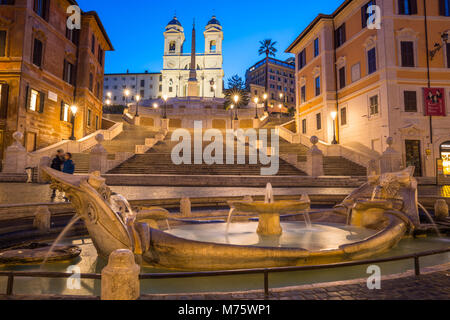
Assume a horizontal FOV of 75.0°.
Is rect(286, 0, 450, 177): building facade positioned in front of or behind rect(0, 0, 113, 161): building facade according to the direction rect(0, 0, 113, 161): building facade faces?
in front

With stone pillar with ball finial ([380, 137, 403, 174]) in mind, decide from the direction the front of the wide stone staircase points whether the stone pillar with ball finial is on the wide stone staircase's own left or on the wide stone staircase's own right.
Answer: on the wide stone staircase's own left

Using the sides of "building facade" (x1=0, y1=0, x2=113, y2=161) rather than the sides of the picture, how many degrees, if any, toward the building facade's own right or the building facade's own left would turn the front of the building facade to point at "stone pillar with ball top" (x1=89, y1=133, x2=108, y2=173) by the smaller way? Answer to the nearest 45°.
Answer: approximately 45° to the building facade's own right

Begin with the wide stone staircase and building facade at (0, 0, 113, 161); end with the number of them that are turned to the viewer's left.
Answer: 0

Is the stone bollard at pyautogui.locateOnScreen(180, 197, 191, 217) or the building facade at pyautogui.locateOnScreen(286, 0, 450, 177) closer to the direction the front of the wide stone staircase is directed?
the stone bollard

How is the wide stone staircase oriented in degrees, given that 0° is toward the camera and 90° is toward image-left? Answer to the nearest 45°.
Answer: approximately 0°

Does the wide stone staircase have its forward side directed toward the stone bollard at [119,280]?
yes

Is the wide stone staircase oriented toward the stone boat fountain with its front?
yes

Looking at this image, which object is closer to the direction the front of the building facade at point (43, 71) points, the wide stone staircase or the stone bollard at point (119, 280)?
the wide stone staircase

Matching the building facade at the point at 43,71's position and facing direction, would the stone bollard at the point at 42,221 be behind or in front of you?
in front

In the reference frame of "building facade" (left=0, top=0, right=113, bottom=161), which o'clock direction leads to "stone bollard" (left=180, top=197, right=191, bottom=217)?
The stone bollard is roughly at 1 o'clock from the building facade.

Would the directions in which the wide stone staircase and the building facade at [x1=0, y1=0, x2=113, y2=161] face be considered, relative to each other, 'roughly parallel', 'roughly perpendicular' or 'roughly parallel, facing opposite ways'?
roughly perpendicular

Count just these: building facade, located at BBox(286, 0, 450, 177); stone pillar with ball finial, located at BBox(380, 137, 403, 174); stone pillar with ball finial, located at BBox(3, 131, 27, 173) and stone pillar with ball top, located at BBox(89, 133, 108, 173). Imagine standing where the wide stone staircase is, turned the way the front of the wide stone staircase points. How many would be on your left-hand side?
2

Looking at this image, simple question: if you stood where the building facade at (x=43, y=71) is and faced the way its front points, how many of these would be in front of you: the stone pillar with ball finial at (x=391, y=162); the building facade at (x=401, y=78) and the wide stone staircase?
3

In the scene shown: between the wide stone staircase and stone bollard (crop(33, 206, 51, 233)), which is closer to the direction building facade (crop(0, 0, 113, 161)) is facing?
the wide stone staircase
